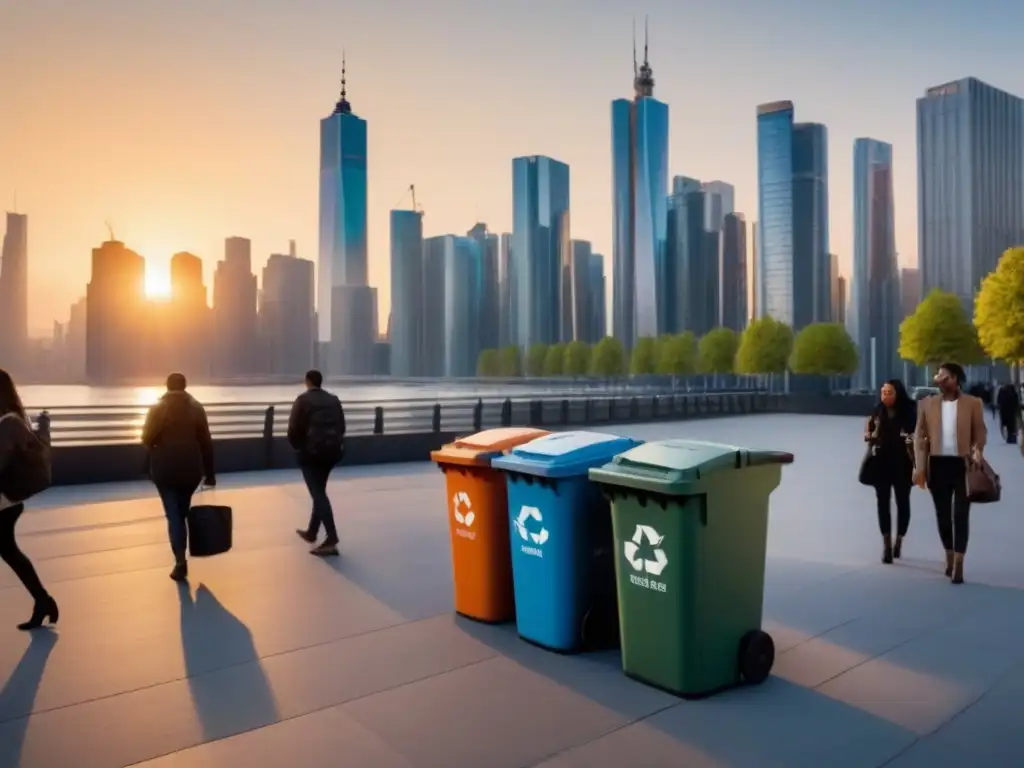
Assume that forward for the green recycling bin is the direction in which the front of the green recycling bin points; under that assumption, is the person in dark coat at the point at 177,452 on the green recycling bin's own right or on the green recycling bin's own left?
on the green recycling bin's own right

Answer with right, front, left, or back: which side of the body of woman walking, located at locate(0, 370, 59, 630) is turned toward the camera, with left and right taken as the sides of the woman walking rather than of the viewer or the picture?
left

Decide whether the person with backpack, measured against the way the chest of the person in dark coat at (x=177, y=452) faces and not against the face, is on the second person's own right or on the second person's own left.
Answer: on the second person's own right

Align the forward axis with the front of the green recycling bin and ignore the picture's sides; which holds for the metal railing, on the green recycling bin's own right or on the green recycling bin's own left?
on the green recycling bin's own right

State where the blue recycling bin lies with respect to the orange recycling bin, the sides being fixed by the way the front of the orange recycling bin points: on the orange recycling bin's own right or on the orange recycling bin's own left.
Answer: on the orange recycling bin's own left

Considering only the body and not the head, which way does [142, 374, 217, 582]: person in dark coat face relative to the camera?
away from the camera

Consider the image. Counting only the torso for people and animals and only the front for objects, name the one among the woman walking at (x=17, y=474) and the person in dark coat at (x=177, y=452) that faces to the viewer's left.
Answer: the woman walking

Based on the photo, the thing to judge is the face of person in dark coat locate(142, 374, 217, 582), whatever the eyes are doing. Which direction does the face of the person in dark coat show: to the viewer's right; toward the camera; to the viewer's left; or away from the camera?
away from the camera

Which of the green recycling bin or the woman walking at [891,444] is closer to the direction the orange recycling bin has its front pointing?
the green recycling bin

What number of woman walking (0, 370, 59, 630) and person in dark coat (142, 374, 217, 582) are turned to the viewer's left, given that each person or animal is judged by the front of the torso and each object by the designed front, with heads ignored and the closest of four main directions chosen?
1
